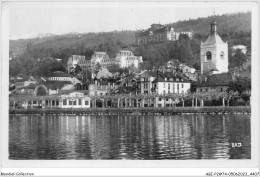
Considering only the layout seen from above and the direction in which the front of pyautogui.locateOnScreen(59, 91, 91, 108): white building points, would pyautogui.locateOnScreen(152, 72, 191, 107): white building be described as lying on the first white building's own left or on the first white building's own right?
on the first white building's own left

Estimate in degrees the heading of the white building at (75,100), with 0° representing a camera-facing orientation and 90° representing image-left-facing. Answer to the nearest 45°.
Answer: approximately 0°

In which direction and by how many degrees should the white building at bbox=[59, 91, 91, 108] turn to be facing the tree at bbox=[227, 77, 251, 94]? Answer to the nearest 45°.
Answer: approximately 45° to its left
